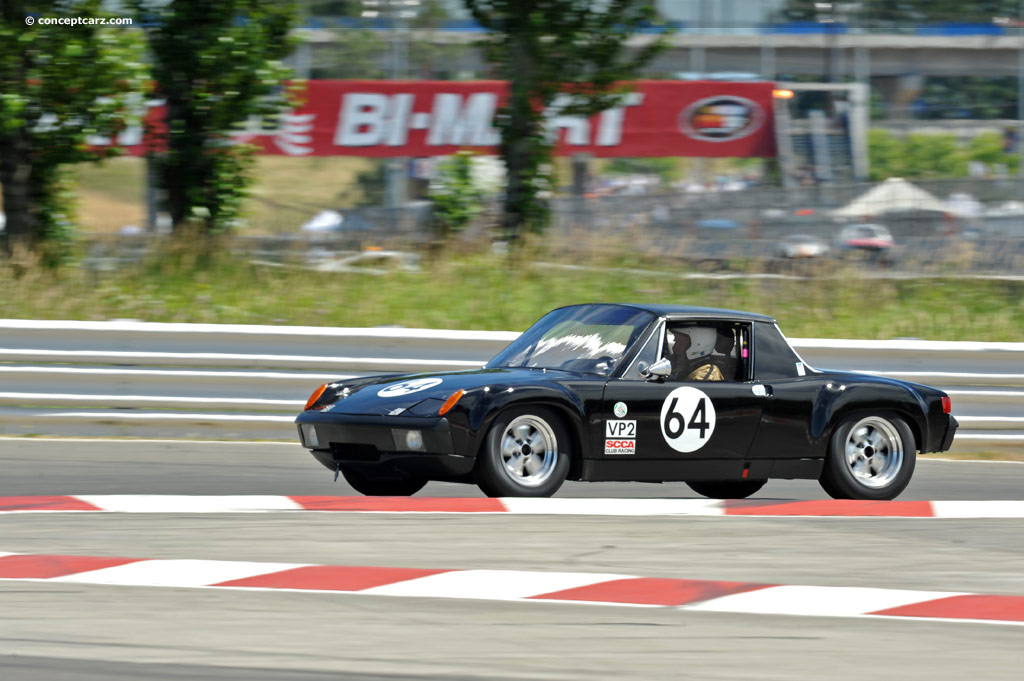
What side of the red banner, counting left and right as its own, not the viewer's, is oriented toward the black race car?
front

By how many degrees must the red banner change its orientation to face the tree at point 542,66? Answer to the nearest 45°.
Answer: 0° — it already faces it

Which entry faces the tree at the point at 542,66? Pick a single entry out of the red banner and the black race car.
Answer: the red banner

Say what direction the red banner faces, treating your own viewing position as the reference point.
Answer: facing the viewer

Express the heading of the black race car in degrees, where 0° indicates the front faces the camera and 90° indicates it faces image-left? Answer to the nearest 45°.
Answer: approximately 45°

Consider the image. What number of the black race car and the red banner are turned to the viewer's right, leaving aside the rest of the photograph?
0

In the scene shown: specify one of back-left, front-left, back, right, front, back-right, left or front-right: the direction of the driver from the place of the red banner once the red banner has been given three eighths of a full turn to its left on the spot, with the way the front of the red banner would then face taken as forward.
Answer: back-right

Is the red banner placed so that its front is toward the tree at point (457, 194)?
yes

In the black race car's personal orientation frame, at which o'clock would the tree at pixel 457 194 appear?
The tree is roughly at 4 o'clock from the black race car.
